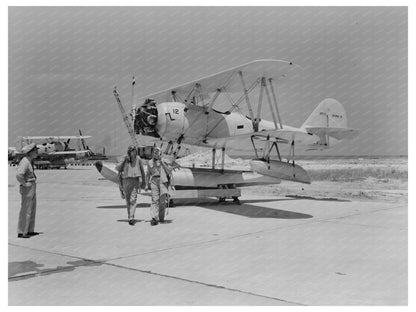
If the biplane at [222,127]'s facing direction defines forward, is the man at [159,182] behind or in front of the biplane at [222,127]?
in front

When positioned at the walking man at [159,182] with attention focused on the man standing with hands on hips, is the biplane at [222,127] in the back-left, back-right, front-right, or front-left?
back-right

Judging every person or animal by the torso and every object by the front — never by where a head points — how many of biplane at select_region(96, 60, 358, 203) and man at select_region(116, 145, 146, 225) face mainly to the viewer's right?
0

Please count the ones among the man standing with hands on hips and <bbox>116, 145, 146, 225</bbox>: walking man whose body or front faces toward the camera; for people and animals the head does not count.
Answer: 1

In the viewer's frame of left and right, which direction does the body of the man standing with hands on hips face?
facing to the right of the viewer

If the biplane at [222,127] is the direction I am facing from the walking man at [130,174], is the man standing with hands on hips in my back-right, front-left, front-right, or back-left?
back-left

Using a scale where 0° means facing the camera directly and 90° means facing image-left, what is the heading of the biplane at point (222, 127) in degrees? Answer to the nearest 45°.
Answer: approximately 45°

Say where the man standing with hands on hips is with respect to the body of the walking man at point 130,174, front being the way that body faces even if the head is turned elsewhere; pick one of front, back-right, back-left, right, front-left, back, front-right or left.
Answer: front-right

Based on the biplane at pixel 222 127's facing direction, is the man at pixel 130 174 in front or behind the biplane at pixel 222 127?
in front

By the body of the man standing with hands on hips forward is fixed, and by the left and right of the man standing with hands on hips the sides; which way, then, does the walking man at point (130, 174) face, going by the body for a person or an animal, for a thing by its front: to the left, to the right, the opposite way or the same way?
to the right

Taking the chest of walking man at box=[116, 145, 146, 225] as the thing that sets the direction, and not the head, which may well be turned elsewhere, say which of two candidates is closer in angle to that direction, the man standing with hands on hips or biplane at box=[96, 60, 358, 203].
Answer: the man standing with hands on hips

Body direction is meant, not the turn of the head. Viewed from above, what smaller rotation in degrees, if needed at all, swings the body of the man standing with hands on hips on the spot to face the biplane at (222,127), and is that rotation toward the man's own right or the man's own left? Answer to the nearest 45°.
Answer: approximately 45° to the man's own left

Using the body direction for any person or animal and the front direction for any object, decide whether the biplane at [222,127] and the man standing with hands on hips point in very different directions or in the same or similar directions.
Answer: very different directions
